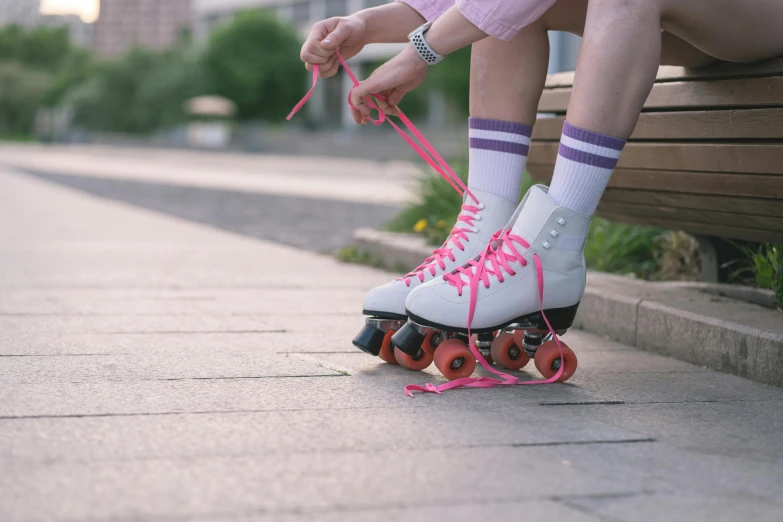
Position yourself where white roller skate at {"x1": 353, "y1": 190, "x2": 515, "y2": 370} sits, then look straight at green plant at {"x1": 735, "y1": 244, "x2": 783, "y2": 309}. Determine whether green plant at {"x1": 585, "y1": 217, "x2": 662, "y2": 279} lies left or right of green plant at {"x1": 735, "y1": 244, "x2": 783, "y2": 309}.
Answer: left

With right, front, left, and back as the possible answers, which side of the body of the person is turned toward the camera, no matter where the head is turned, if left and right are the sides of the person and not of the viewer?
left

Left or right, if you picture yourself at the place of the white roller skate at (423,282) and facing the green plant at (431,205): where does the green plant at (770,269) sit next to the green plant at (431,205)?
right

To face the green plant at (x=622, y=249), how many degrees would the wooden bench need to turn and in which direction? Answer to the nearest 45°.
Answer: approximately 135° to its right

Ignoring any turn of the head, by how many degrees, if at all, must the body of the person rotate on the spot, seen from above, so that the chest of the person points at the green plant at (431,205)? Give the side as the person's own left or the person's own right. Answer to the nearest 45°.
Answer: approximately 90° to the person's own right
